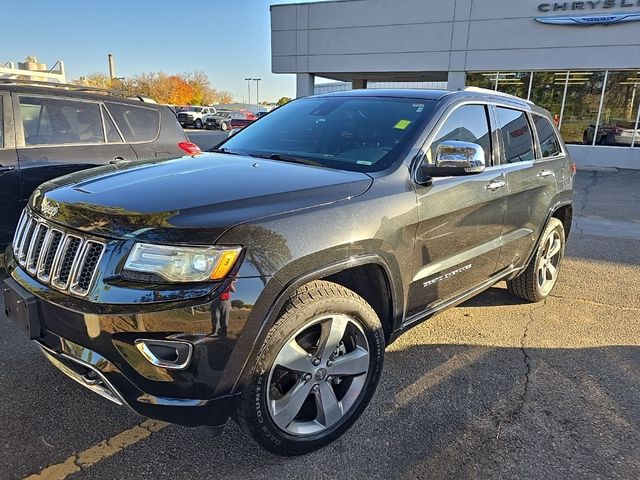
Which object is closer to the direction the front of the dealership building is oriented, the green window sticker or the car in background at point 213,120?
the green window sticker

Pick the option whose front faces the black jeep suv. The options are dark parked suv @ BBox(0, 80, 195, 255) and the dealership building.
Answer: the dealership building

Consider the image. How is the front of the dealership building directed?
toward the camera

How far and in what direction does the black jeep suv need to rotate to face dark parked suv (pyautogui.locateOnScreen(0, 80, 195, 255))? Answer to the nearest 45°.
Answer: approximately 90° to its right

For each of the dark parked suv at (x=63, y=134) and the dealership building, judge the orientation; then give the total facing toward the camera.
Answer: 1

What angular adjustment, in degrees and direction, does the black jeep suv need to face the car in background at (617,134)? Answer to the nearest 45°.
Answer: approximately 180°

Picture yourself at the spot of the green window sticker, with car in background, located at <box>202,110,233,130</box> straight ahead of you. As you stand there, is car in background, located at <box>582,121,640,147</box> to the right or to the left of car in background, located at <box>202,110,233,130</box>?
right

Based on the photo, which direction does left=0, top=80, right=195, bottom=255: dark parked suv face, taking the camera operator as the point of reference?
facing to the left of the viewer

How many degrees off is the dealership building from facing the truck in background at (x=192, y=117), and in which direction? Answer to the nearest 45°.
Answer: approximately 135° to its right

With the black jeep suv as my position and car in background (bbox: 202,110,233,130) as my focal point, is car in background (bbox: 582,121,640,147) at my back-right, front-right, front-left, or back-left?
front-right

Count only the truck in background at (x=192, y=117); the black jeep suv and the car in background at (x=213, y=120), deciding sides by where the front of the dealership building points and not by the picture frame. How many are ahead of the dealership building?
1

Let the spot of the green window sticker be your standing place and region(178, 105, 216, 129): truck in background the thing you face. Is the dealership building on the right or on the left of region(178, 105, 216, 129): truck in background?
right

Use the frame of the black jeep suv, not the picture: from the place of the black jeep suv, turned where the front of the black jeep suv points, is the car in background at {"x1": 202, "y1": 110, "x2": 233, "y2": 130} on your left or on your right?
on your right

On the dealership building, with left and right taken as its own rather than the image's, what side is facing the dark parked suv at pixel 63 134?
front

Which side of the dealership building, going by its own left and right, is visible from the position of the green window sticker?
front

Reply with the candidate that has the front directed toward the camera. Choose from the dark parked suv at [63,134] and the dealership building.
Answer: the dealership building

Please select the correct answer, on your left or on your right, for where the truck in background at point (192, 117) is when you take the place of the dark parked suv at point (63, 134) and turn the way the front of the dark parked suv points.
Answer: on your right
